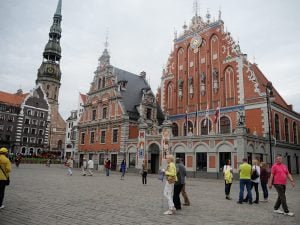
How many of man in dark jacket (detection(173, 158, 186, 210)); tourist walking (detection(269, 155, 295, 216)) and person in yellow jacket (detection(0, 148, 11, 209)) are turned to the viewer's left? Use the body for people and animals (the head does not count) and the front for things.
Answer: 2

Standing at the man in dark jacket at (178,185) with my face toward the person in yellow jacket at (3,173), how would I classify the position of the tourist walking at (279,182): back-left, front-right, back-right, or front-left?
back-left

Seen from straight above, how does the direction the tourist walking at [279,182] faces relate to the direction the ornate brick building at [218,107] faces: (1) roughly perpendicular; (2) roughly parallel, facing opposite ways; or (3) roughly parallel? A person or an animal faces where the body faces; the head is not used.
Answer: roughly perpendicular

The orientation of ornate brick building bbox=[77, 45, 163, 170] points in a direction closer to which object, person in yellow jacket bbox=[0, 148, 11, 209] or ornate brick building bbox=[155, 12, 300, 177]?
the person in yellow jacket

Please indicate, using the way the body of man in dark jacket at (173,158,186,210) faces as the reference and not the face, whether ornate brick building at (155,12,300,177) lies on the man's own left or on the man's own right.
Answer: on the man's own right

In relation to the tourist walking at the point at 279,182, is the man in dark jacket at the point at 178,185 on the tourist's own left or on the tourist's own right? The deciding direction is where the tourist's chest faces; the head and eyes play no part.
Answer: on the tourist's own right
